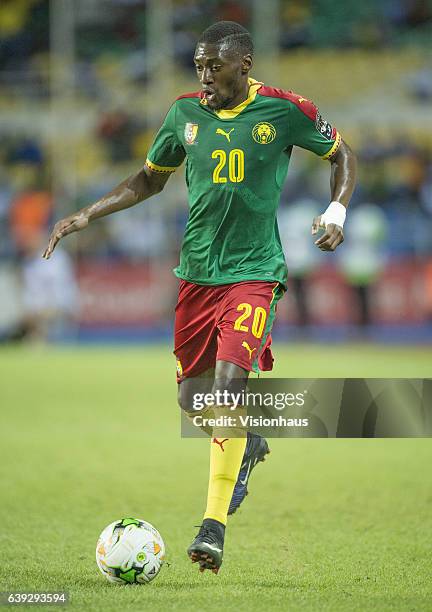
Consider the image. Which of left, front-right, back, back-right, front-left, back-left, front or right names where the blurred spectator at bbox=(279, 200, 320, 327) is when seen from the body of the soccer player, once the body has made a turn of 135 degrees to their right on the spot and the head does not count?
front

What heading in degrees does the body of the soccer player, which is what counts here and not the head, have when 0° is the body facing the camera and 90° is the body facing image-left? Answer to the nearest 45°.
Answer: approximately 45°

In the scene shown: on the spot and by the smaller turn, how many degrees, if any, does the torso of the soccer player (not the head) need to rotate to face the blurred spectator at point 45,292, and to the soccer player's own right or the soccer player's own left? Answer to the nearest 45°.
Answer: approximately 135° to the soccer player's own right
